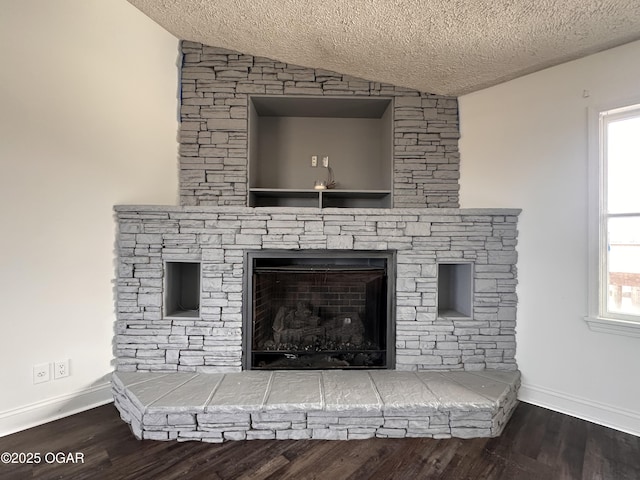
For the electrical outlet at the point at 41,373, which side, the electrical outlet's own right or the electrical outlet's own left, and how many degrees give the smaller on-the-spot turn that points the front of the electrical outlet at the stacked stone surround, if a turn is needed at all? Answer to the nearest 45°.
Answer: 0° — it already faces it

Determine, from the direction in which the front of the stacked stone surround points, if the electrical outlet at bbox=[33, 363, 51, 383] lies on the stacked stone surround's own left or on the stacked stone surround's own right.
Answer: on the stacked stone surround's own right

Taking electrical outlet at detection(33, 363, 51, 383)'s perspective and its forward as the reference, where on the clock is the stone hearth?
The stone hearth is roughly at 12 o'clock from the electrical outlet.

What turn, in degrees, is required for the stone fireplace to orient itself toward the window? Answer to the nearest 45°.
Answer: approximately 90° to its left

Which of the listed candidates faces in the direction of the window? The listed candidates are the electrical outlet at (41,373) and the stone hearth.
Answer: the electrical outlet

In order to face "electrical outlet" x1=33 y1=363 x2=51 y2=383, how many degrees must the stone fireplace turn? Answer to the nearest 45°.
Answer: approximately 90° to its right

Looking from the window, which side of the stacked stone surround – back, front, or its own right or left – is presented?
left

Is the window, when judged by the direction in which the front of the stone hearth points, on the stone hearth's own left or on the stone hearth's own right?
on the stone hearth's own left

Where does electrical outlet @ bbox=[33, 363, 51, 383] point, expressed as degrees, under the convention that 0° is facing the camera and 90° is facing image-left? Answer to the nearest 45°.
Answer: approximately 315°

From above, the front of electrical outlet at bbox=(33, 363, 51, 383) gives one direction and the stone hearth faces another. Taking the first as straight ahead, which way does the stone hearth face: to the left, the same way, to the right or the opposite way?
to the right

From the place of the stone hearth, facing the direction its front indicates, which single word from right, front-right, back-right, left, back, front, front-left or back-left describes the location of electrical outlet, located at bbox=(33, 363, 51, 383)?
right
